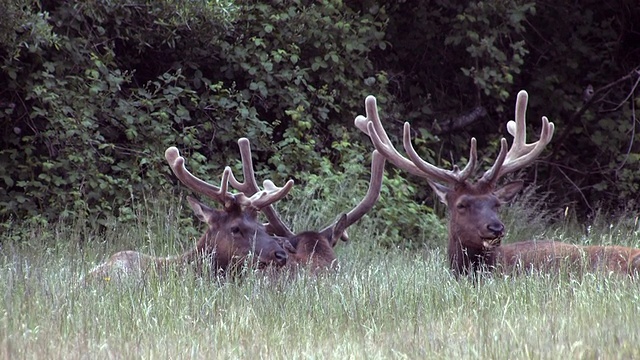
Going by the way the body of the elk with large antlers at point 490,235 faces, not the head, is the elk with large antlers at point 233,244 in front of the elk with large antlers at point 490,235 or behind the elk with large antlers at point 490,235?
in front

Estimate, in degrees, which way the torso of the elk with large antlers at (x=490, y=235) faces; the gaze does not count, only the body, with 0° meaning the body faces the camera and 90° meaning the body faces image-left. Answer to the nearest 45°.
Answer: approximately 90°
